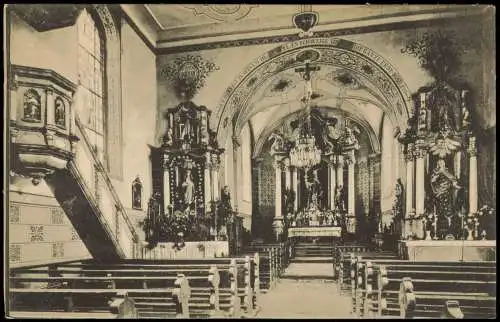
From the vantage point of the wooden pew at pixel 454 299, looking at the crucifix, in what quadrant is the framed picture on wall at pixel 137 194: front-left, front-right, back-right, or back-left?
front-left

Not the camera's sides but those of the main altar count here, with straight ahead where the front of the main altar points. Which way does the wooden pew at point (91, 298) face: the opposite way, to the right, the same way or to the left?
the opposite way

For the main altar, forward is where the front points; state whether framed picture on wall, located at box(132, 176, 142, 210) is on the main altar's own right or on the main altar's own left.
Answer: on the main altar's own right

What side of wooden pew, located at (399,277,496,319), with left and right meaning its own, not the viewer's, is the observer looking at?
back

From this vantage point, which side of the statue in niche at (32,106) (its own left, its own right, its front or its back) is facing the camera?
front

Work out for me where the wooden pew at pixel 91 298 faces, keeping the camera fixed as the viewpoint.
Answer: facing away from the viewer

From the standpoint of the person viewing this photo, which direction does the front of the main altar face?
facing the viewer
